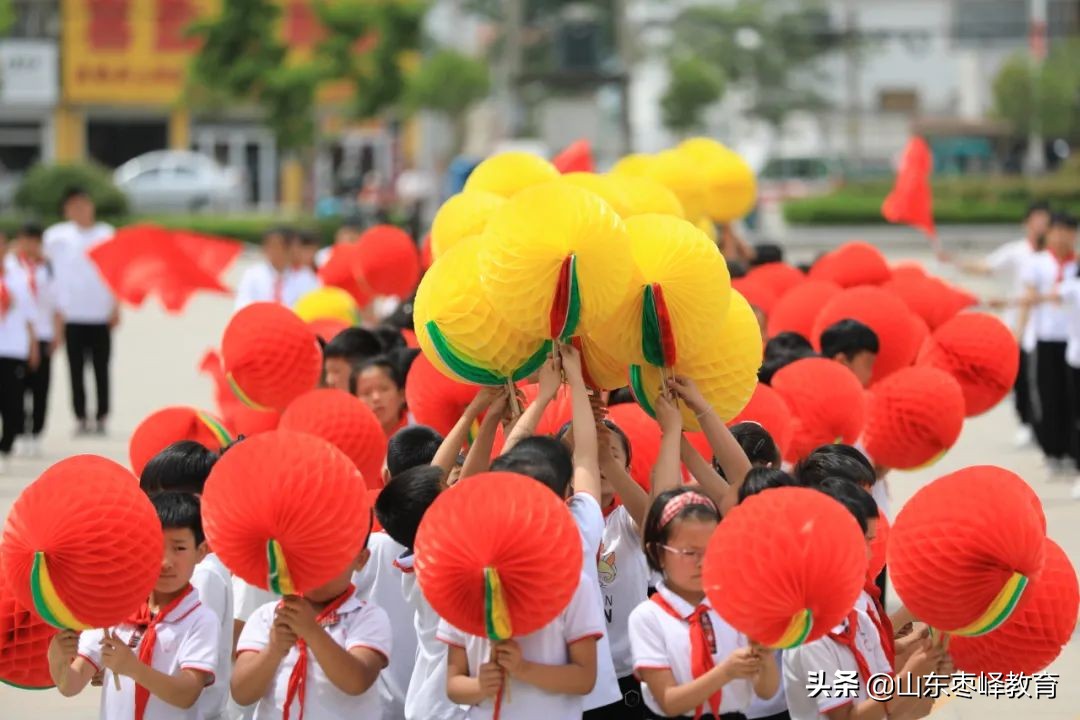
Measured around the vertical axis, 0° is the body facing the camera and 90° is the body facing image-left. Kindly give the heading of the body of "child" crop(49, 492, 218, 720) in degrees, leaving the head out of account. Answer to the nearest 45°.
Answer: approximately 45°

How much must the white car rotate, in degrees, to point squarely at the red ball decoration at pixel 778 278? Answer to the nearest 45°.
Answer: approximately 90° to its left

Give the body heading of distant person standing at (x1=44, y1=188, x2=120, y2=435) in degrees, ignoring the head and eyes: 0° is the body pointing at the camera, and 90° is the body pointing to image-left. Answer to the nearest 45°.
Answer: approximately 0°

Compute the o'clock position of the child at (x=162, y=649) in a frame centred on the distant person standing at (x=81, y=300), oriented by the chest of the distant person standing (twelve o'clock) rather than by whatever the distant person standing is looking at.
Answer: The child is roughly at 12 o'clock from the distant person standing.

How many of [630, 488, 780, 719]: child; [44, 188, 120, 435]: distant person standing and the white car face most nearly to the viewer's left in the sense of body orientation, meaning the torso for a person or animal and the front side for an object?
1

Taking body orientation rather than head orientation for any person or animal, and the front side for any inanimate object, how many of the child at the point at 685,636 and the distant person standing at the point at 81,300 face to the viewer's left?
0

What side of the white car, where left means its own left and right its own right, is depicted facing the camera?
left

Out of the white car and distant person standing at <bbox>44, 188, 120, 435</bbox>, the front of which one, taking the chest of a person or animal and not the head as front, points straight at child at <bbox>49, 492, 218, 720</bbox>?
the distant person standing

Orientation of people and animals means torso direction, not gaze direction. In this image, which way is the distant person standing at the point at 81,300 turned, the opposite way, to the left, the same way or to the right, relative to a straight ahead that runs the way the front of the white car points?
to the left

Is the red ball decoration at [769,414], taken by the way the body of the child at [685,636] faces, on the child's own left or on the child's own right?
on the child's own left
